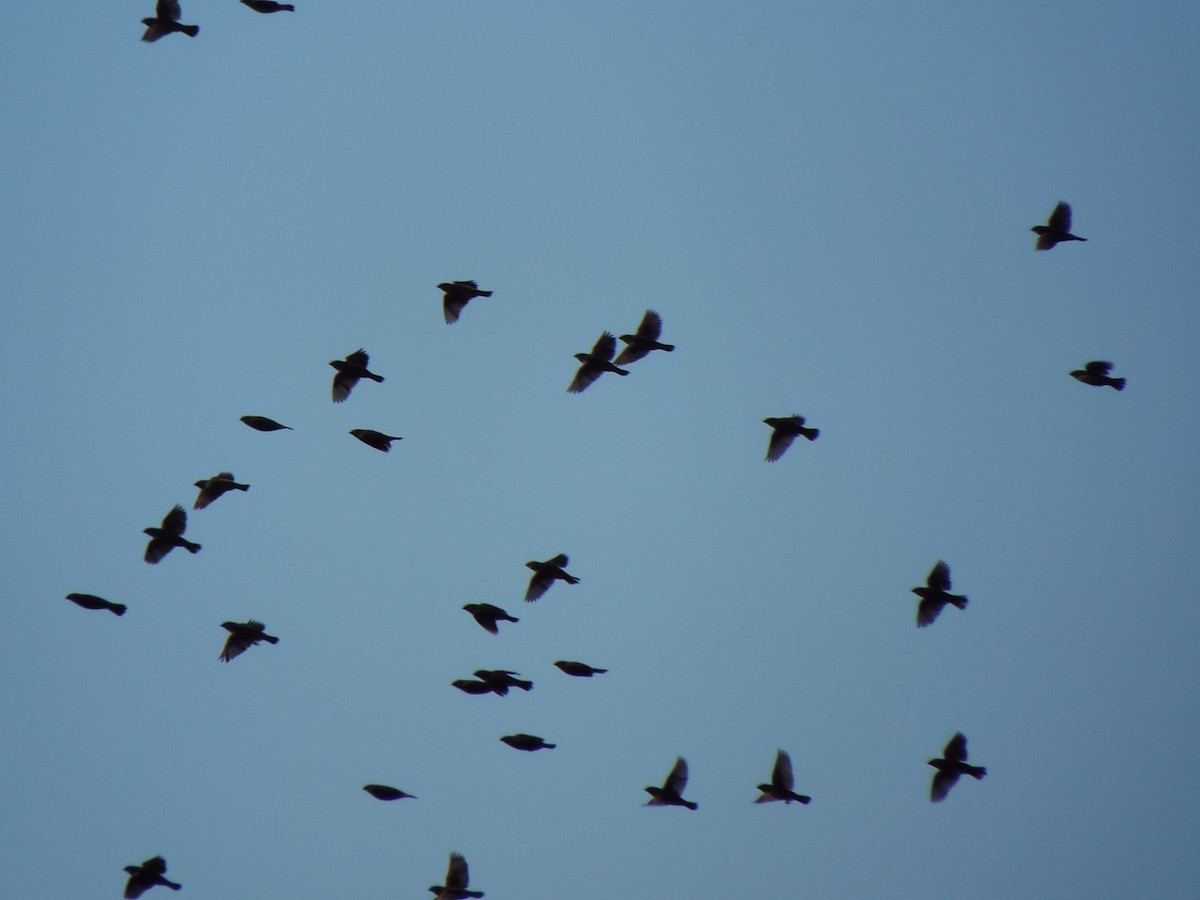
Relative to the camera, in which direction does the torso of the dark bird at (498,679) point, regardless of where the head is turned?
to the viewer's left

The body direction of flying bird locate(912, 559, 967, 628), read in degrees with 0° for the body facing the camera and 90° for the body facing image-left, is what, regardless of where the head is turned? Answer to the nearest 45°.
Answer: approximately 90°

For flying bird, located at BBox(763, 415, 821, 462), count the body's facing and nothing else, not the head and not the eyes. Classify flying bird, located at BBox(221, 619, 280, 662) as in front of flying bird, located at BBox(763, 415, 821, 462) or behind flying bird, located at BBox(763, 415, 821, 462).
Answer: in front

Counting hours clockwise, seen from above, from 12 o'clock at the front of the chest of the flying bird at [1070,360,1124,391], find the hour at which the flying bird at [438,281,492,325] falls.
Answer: the flying bird at [438,281,492,325] is roughly at 11 o'clock from the flying bird at [1070,360,1124,391].

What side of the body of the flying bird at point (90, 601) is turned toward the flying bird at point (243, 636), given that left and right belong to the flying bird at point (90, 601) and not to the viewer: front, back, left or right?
back

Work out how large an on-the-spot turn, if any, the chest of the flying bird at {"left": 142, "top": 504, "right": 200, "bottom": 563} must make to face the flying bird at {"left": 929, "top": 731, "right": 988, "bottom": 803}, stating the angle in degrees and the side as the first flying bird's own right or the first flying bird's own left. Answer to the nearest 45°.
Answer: approximately 180°

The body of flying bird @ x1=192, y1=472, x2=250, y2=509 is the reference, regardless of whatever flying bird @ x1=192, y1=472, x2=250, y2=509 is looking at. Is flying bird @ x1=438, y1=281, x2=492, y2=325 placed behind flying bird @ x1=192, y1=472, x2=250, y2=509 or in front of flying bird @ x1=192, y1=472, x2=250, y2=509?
behind

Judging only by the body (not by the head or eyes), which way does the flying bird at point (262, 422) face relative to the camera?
to the viewer's left

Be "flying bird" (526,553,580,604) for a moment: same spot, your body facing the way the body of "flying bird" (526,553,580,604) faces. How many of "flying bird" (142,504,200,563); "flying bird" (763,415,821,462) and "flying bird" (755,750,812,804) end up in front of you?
1

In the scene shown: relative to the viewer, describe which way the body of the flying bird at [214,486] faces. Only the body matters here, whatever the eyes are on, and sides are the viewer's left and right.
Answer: facing to the left of the viewer

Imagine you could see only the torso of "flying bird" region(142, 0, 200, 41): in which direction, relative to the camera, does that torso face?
to the viewer's left

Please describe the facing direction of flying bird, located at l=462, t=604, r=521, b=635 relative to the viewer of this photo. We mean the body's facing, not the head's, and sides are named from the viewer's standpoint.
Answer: facing to the left of the viewer

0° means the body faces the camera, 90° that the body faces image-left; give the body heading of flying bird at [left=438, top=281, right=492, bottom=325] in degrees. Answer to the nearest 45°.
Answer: approximately 90°

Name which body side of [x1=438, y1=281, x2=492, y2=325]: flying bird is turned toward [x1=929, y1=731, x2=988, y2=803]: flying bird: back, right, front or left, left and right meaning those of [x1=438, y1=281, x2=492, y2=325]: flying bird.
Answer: back

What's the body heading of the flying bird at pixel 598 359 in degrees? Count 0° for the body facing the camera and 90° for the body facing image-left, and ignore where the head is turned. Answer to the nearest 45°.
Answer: approximately 90°

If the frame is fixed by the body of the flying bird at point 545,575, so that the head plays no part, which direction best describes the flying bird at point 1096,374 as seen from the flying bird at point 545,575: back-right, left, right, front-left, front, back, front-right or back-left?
back
